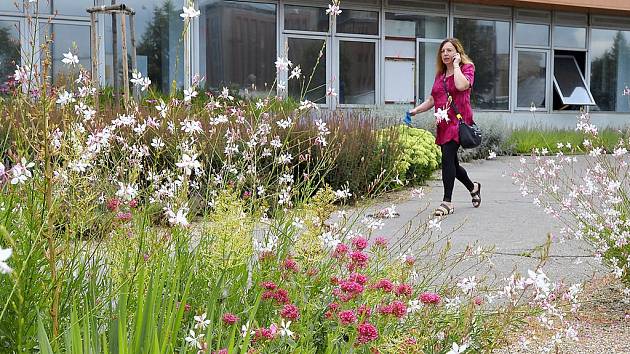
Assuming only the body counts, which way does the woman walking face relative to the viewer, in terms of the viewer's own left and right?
facing the viewer and to the left of the viewer

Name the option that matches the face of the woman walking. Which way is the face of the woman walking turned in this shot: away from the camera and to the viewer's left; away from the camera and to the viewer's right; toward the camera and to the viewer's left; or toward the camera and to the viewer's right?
toward the camera and to the viewer's left

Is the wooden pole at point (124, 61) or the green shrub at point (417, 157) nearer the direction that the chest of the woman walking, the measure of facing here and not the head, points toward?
the wooden pole

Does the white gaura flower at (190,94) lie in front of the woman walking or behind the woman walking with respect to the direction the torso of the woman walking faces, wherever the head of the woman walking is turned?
in front

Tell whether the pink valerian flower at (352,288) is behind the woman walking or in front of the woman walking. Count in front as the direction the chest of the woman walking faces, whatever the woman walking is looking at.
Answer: in front

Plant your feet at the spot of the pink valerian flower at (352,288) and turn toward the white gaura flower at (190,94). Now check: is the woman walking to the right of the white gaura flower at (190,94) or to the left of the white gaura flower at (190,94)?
right

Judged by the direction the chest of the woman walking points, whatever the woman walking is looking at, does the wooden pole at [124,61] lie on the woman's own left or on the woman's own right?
on the woman's own right
